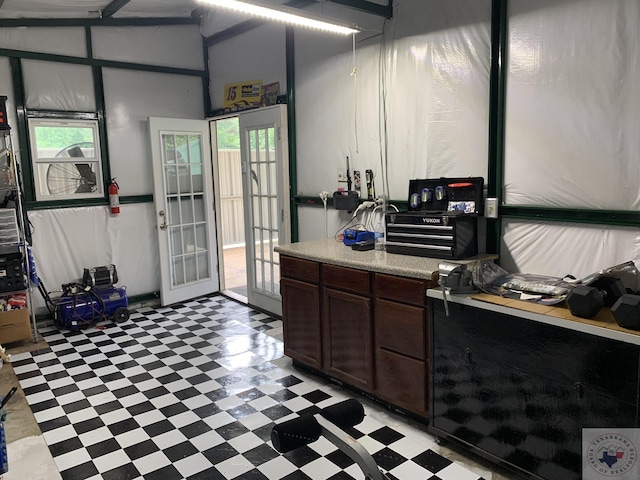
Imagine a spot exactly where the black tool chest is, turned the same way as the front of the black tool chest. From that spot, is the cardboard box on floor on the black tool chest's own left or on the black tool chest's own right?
on the black tool chest's own right

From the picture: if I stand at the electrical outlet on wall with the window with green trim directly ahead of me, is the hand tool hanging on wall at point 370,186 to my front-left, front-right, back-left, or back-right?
front-right

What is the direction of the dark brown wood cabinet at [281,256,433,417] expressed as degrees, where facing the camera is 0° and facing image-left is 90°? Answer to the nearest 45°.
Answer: approximately 45°

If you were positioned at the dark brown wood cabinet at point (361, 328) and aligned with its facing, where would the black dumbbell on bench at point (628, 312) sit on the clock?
The black dumbbell on bench is roughly at 9 o'clock from the dark brown wood cabinet.

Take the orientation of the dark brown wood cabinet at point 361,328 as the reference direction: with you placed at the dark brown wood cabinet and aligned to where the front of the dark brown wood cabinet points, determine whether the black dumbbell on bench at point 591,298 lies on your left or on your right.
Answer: on your left

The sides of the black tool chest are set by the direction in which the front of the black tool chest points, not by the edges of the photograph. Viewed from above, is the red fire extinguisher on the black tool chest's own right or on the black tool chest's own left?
on the black tool chest's own right

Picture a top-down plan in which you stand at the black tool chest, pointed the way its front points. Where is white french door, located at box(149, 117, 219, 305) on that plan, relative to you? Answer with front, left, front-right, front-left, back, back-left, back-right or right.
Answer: right

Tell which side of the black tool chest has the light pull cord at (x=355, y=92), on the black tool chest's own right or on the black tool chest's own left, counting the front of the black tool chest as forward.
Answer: on the black tool chest's own right

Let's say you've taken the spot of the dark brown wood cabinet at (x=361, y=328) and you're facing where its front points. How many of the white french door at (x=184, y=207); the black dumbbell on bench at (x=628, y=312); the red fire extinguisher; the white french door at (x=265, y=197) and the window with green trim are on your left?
1

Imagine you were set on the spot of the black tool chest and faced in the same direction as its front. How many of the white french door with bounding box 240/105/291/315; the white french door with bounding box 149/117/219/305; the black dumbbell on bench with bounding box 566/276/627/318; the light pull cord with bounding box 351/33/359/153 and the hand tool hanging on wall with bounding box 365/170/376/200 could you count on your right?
4

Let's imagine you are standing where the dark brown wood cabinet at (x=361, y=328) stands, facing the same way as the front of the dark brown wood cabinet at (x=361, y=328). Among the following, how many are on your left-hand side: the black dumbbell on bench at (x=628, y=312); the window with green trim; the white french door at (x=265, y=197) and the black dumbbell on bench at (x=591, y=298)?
2

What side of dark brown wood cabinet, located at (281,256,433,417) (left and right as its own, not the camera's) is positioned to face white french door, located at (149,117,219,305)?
right

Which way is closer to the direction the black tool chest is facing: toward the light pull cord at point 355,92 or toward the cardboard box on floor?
the cardboard box on floor

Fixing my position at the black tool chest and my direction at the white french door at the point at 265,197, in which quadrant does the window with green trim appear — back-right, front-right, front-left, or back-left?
front-left

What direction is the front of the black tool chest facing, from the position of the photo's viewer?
facing the viewer and to the left of the viewer

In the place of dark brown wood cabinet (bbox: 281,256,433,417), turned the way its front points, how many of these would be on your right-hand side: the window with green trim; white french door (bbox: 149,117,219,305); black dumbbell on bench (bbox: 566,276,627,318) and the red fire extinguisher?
3
